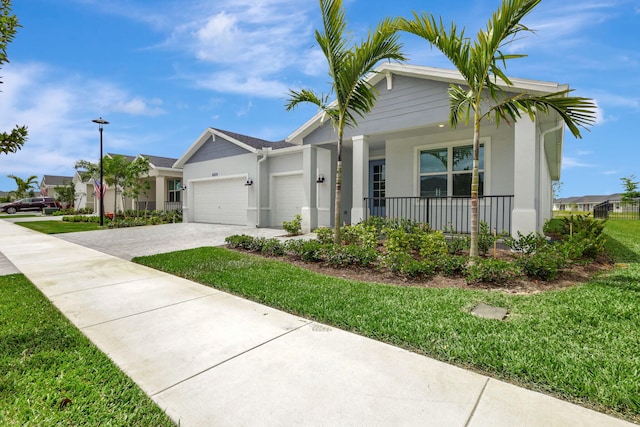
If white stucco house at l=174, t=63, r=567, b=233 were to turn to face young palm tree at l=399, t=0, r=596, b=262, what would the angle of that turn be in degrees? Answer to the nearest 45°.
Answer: approximately 45° to its left

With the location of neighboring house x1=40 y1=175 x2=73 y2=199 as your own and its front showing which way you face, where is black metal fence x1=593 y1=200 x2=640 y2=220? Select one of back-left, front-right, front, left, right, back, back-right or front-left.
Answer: left

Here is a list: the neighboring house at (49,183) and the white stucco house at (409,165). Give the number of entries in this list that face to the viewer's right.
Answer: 0

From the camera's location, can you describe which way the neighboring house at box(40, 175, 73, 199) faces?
facing the viewer and to the left of the viewer

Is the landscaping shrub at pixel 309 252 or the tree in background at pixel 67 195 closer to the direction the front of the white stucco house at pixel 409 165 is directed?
the landscaping shrub

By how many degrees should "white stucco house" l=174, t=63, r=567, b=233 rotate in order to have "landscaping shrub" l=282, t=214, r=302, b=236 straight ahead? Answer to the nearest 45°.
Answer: approximately 45° to its right

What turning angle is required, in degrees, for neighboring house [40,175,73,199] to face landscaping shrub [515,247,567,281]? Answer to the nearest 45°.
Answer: approximately 45° to its left

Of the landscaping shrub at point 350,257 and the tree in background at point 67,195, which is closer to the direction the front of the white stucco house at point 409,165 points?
the landscaping shrub

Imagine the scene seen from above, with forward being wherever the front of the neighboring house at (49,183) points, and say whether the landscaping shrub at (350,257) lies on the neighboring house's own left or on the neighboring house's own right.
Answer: on the neighboring house's own left

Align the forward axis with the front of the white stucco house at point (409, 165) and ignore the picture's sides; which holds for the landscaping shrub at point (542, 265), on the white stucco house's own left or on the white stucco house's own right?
on the white stucco house's own left

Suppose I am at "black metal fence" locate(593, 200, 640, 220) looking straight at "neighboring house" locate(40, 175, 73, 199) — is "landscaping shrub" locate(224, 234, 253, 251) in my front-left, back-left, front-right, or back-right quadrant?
front-left

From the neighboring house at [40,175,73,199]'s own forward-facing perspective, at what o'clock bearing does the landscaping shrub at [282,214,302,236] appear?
The landscaping shrub is roughly at 10 o'clock from the neighboring house.

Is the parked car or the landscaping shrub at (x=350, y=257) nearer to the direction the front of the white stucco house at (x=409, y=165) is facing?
the landscaping shrub

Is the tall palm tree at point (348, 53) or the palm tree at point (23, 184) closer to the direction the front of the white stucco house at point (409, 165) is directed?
the tall palm tree
